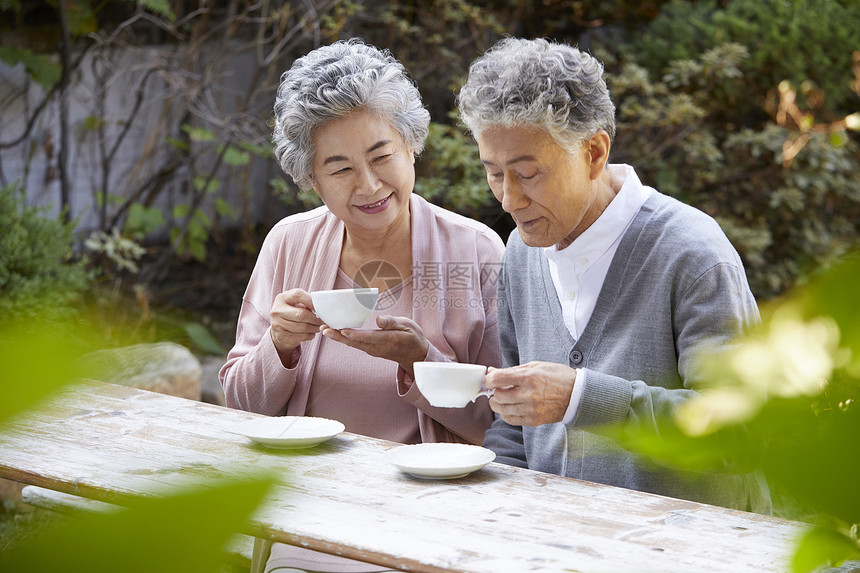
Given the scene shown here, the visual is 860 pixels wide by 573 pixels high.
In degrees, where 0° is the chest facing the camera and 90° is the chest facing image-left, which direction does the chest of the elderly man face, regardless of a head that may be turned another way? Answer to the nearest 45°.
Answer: approximately 45°

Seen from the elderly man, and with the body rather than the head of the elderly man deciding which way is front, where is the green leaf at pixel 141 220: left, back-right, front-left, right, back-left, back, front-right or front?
right

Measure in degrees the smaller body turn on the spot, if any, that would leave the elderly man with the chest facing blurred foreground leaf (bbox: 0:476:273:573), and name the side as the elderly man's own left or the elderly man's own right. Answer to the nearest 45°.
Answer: approximately 45° to the elderly man's own left

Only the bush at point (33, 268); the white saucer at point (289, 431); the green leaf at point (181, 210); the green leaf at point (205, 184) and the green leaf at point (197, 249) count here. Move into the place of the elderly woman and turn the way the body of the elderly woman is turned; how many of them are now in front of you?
1

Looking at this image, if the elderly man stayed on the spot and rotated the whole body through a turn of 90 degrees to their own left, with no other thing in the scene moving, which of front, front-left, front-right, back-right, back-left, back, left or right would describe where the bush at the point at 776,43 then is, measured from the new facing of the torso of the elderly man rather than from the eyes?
back-left

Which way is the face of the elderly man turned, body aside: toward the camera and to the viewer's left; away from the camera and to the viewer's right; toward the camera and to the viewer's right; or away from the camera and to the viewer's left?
toward the camera and to the viewer's left

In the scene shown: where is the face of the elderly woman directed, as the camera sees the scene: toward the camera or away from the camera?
toward the camera

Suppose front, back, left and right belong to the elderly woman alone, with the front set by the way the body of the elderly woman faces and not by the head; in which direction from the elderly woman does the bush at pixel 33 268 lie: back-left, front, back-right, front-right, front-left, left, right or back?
back-right

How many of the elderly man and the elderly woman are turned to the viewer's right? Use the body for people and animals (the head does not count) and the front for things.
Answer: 0

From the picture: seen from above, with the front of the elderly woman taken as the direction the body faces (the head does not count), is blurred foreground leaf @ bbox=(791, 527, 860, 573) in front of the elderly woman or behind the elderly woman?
in front

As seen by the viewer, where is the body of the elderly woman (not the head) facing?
toward the camera

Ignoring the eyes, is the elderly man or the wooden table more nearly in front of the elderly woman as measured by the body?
the wooden table

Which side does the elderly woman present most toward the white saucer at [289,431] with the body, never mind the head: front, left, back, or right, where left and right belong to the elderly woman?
front
